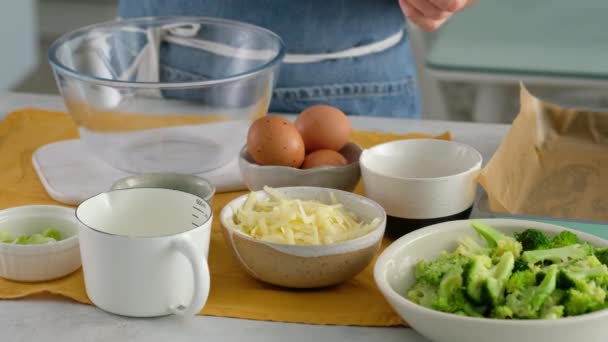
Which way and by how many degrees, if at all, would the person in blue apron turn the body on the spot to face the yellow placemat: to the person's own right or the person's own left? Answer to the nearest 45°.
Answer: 0° — they already face it

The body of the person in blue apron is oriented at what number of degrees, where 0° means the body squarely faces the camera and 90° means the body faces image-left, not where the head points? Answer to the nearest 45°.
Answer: approximately 0°

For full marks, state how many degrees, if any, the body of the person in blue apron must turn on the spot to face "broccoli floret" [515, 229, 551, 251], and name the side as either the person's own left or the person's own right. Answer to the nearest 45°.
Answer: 0° — they already face it

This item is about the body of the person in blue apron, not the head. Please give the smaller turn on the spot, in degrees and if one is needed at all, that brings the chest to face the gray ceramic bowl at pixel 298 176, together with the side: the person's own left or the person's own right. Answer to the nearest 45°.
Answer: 0° — they already face it

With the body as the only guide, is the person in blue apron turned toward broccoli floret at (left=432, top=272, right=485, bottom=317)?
yes

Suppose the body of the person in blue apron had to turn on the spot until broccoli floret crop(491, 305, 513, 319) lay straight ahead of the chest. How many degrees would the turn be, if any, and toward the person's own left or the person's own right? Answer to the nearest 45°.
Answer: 0° — they already face it

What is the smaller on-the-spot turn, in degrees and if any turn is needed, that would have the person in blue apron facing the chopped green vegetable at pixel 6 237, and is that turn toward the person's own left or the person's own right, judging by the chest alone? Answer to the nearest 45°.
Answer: approximately 45° to the person's own right

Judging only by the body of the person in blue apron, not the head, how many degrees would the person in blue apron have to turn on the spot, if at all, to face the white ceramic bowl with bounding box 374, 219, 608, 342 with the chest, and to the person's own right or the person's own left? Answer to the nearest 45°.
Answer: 0° — they already face it

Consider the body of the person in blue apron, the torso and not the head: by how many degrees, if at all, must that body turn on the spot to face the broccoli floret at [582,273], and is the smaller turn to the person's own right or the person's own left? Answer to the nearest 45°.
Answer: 0° — they already face it
